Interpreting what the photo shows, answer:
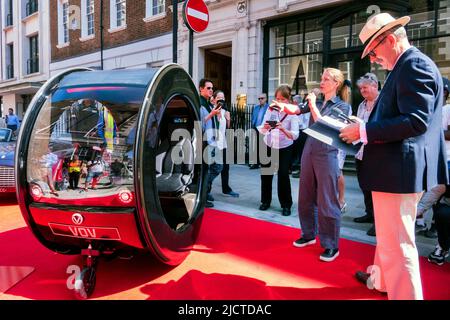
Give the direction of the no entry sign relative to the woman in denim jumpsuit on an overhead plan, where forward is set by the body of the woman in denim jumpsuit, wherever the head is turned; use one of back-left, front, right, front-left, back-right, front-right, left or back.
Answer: right

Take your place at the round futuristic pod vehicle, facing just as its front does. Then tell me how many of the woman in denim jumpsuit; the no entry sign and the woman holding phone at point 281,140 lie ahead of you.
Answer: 0

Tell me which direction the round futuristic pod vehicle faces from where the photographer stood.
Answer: facing the viewer and to the left of the viewer

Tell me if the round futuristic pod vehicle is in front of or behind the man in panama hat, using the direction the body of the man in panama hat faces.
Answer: in front

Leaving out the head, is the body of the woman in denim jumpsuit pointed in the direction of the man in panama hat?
no

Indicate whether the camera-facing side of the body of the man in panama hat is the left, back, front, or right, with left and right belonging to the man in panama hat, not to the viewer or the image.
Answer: left

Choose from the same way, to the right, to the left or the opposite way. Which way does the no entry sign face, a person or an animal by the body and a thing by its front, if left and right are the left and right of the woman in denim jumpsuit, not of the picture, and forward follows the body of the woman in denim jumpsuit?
to the left

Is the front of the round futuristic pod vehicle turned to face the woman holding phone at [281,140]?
no

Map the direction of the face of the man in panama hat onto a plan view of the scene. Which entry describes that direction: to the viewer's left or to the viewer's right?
to the viewer's left

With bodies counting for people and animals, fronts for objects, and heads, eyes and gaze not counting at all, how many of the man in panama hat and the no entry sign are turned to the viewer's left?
1

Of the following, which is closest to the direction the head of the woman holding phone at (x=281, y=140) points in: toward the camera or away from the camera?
toward the camera

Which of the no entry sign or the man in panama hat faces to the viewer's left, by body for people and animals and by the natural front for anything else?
the man in panama hat

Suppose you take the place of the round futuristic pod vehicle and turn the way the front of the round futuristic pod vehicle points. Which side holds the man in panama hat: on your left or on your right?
on your left
